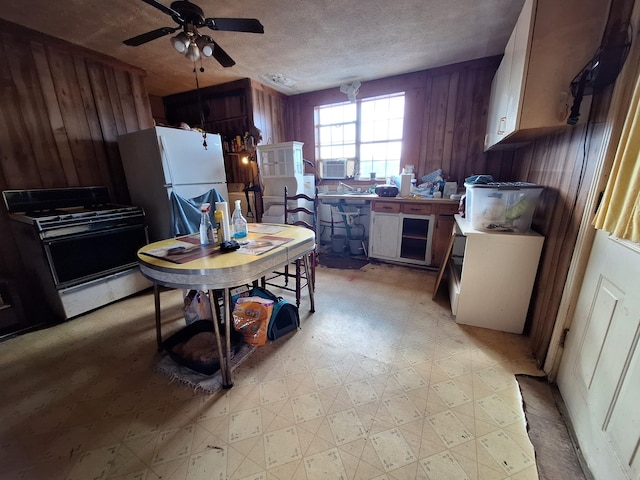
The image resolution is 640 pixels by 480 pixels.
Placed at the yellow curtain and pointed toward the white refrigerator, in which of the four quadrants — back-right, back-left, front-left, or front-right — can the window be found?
front-right

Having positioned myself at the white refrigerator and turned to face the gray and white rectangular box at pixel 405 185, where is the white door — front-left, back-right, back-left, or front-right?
front-right

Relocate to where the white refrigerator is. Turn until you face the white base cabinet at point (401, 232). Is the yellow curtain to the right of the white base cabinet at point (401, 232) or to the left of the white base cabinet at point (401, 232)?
right

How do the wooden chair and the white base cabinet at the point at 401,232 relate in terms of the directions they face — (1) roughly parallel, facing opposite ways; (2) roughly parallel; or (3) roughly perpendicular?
roughly parallel

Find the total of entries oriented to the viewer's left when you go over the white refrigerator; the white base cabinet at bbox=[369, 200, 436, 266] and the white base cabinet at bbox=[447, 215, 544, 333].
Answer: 1

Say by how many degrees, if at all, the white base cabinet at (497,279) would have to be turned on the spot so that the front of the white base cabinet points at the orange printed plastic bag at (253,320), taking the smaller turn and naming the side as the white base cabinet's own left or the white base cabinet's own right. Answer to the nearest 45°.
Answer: approximately 45° to the white base cabinet's own left

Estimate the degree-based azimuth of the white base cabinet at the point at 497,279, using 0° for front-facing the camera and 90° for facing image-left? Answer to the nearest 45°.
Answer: approximately 90°

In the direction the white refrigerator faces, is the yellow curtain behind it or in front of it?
in front

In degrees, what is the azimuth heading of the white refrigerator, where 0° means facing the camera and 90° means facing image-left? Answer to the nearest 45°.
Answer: approximately 315°

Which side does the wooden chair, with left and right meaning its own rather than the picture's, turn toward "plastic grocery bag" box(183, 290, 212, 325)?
front

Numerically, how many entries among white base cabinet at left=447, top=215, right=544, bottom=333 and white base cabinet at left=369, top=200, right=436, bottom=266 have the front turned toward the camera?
1

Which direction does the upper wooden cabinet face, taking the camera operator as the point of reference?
facing the viewer and to the left of the viewer

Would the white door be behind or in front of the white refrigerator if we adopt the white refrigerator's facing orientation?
in front
